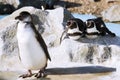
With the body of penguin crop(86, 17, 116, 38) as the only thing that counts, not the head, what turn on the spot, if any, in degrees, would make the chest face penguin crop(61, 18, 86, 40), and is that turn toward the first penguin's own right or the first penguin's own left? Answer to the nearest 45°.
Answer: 0° — it already faces it

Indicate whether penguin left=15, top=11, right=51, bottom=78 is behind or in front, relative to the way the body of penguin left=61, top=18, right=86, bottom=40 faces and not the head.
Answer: in front

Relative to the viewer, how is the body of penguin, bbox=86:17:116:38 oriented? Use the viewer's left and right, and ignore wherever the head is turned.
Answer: facing the viewer and to the left of the viewer

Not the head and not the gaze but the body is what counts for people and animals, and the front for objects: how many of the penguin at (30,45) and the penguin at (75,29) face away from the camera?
0

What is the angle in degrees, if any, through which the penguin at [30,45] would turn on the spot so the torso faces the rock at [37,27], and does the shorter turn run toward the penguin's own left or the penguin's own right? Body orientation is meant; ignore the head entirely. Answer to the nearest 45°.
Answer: approximately 135° to the penguin's own right

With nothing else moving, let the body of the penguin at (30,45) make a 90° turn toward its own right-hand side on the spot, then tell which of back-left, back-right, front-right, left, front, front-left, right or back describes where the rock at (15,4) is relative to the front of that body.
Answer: front-right

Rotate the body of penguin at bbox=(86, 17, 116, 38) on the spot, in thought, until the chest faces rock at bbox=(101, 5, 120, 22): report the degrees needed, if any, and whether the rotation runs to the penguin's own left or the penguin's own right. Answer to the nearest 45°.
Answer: approximately 135° to the penguin's own right
